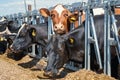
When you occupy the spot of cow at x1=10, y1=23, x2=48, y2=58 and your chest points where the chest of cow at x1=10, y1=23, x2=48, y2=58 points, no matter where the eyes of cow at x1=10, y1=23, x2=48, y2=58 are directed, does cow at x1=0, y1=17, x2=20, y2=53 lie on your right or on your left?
on your right

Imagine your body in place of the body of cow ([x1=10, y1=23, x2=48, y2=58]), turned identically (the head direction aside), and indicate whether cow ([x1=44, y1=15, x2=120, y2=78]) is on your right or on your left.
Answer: on your left
